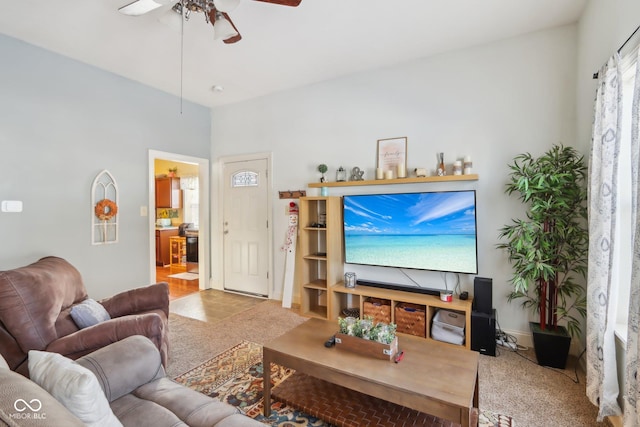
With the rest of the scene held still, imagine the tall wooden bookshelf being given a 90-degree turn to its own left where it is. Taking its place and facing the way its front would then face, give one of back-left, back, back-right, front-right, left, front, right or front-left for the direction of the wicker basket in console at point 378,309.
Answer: front

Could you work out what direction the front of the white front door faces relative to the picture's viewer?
facing the viewer and to the left of the viewer

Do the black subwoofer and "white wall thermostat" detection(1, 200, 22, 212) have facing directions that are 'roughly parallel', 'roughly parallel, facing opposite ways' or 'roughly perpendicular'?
roughly perpendicular

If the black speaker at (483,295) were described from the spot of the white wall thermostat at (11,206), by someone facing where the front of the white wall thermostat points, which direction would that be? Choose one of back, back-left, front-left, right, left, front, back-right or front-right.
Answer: front-left

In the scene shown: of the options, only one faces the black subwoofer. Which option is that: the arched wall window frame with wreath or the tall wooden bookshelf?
the arched wall window frame with wreath

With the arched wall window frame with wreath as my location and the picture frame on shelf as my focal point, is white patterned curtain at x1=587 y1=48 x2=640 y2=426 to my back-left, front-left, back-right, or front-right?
front-right

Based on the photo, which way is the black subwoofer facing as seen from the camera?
toward the camera

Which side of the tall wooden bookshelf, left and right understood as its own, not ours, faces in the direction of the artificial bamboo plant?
left

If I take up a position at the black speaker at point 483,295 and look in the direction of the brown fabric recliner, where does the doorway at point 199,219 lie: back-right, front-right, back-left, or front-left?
front-right

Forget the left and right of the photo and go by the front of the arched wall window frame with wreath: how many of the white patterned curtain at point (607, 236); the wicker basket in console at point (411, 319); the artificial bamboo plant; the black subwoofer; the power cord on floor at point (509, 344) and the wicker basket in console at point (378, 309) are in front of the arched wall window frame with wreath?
6

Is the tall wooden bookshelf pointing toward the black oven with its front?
no

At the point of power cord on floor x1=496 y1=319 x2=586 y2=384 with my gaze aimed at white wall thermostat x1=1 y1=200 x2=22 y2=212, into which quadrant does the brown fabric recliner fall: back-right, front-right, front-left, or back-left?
front-left

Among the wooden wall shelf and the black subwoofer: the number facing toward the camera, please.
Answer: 2

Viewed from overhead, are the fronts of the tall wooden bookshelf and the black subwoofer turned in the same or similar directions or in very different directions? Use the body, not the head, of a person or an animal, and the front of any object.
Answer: same or similar directions

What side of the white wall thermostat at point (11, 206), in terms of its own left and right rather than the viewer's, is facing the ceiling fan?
front

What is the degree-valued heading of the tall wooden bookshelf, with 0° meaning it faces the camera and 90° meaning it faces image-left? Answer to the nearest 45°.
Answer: approximately 45°

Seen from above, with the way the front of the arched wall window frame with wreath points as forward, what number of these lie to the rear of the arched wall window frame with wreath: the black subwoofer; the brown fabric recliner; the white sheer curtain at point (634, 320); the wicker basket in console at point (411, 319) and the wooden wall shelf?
0

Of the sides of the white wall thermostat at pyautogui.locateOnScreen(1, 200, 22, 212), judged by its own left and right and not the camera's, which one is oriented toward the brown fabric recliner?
front

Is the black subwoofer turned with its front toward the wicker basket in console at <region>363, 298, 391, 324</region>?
no

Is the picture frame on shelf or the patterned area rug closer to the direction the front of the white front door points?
the patterned area rug
